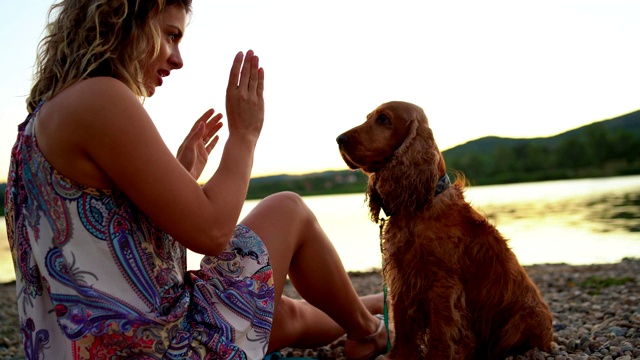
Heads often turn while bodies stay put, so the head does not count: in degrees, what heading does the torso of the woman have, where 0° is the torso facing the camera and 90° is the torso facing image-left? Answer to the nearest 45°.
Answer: approximately 270°

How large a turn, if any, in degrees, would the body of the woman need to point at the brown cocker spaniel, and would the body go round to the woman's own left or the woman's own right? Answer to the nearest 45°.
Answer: approximately 45° to the woman's own left

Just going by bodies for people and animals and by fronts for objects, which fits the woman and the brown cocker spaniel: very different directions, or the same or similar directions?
very different directions

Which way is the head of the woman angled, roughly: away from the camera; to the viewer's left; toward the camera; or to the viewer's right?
to the viewer's right

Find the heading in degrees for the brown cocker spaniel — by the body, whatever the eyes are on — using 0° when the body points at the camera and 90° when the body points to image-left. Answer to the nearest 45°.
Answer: approximately 90°

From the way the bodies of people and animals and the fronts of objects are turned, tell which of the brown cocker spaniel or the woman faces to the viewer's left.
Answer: the brown cocker spaniel
